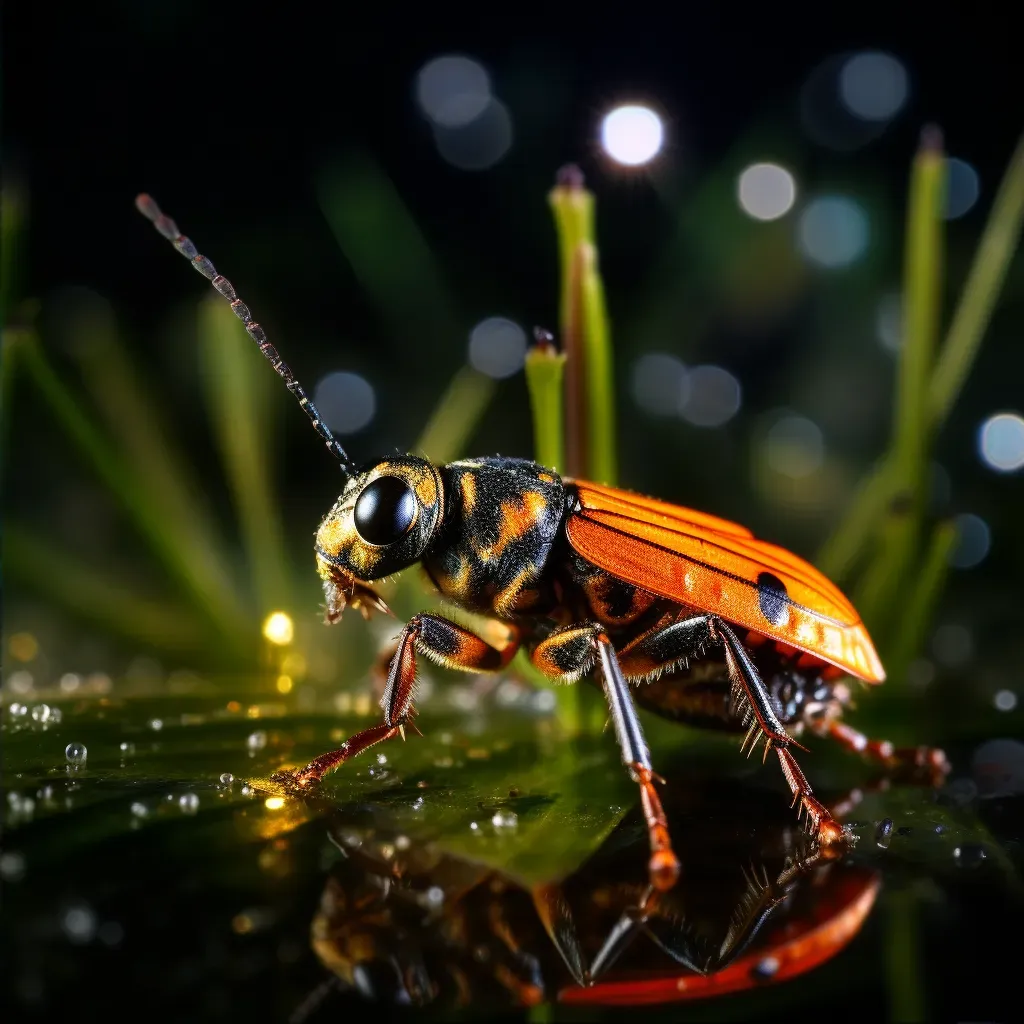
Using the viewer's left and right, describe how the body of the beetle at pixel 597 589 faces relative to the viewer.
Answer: facing to the left of the viewer

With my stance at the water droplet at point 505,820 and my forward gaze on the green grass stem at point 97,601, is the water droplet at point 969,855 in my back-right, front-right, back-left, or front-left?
back-right
